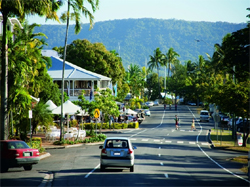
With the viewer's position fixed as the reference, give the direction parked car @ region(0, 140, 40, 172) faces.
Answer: facing away from the viewer and to the left of the viewer

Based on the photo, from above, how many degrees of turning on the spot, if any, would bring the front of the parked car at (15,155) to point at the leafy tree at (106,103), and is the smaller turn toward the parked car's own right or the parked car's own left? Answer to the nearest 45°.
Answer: approximately 45° to the parked car's own right

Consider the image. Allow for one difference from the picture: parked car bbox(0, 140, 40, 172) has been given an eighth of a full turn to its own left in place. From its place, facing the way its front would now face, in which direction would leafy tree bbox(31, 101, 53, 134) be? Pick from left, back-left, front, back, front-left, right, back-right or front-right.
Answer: right

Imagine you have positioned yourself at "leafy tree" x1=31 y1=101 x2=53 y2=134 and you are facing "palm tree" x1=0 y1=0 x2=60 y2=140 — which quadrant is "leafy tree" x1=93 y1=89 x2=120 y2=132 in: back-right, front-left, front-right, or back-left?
back-left
